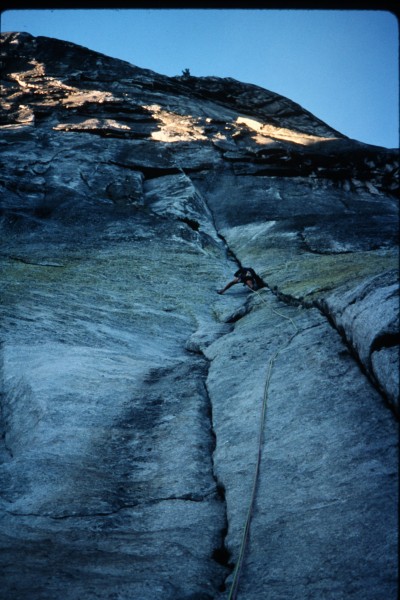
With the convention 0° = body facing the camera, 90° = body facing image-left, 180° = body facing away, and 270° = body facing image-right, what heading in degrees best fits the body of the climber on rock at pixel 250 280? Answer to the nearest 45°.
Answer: approximately 180°

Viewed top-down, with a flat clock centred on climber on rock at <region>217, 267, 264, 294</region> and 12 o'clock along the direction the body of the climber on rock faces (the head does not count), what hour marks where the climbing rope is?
The climbing rope is roughly at 6 o'clock from the climber on rock.
